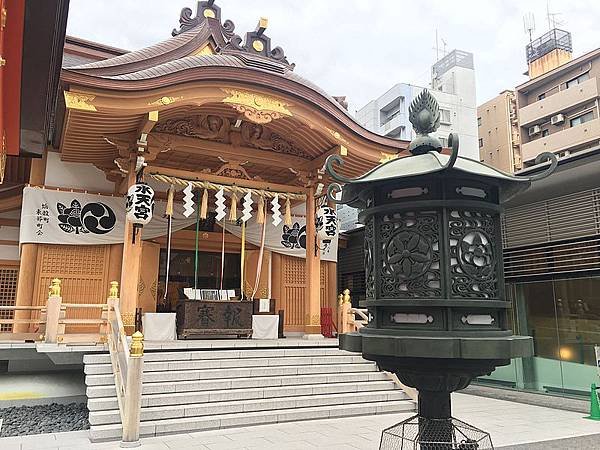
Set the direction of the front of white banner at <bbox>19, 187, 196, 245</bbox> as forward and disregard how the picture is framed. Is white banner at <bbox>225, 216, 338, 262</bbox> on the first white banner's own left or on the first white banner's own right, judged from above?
on the first white banner's own left

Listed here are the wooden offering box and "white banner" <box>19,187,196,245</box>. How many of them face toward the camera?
2

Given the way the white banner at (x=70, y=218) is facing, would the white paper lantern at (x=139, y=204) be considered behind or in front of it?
in front

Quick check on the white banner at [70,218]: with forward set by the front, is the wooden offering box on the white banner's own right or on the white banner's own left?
on the white banner's own left

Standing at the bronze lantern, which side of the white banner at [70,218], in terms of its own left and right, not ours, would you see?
front

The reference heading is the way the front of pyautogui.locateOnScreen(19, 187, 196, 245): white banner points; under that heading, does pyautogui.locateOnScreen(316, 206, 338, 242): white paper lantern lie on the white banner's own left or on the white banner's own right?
on the white banner's own left

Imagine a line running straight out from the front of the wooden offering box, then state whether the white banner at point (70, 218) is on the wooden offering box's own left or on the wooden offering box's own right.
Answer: on the wooden offering box's own right

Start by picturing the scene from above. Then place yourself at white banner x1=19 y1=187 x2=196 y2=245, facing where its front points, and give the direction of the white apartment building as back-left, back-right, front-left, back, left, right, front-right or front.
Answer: back-left

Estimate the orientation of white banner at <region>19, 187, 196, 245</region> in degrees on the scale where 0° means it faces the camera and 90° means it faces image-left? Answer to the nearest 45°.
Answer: approximately 0°

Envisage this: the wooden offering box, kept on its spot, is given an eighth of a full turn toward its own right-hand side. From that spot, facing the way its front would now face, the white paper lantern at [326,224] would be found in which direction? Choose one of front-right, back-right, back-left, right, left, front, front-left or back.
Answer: back-left
